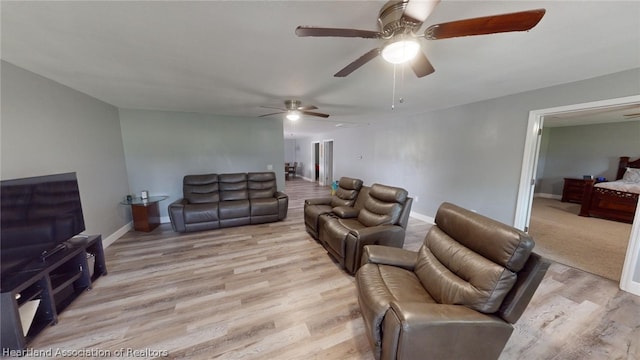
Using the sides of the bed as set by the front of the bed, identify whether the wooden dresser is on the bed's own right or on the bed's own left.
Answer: on the bed's own right

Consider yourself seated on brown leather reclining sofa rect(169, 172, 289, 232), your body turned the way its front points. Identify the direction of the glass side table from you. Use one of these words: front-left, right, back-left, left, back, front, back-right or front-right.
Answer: right

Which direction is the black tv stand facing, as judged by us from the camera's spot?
facing the viewer and to the right of the viewer

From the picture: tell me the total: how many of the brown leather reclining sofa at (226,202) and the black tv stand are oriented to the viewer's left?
0

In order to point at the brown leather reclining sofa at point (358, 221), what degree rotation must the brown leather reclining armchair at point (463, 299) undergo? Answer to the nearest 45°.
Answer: approximately 90° to its right

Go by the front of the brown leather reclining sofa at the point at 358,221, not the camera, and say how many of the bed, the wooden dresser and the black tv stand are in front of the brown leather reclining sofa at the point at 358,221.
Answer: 1

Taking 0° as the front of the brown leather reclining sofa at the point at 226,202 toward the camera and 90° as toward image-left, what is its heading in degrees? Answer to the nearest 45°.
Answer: approximately 0°

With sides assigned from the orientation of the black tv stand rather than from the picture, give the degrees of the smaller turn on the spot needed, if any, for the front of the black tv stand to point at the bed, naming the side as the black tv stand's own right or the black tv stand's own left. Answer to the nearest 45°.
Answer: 0° — it already faces it

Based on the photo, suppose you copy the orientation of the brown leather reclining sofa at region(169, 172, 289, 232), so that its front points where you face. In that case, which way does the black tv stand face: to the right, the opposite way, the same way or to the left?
to the left

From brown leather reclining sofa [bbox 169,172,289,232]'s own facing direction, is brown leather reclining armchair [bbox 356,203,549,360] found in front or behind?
in front

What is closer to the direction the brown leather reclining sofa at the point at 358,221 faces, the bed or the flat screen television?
the flat screen television

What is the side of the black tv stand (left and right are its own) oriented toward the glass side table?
left
